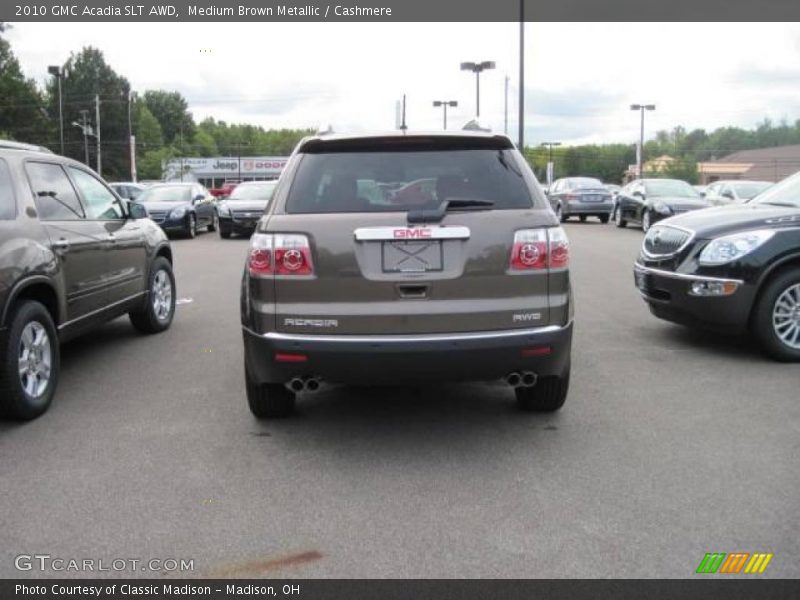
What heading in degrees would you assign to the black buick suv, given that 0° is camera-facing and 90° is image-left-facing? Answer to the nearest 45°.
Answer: approximately 45°

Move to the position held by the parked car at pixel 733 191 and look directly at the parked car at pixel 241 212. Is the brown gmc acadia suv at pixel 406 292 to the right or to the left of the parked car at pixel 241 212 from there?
left

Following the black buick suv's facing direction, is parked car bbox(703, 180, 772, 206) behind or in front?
behind

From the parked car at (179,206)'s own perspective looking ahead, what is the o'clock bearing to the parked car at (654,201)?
the parked car at (654,201) is roughly at 8 o'clock from the parked car at (179,206).

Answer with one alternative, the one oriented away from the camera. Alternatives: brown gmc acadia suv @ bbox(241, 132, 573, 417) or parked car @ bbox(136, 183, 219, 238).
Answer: the brown gmc acadia suv

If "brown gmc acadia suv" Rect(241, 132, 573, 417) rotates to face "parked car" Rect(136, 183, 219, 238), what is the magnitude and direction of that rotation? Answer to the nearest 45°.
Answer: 0° — it already faces it

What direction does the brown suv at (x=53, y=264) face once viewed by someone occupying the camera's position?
facing away from the viewer and to the right of the viewer

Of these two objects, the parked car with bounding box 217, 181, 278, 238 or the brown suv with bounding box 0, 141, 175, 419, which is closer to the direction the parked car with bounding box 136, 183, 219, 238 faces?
the brown suv

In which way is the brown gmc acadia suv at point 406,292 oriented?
away from the camera

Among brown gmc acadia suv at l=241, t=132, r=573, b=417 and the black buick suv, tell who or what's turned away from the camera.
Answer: the brown gmc acadia suv

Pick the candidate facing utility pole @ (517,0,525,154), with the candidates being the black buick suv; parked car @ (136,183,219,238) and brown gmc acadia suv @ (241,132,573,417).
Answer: the brown gmc acadia suv

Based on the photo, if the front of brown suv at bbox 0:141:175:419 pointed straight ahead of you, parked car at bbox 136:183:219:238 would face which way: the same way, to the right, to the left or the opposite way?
the opposite way

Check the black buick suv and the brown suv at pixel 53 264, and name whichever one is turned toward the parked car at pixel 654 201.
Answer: the brown suv
